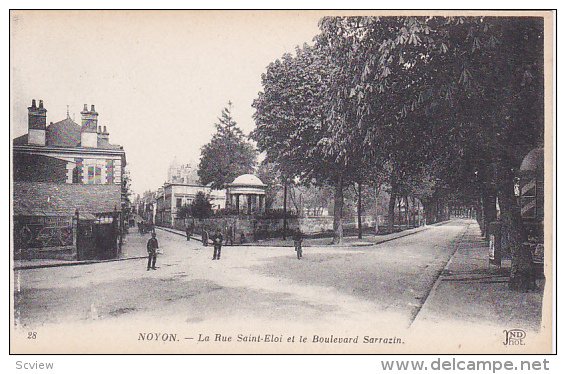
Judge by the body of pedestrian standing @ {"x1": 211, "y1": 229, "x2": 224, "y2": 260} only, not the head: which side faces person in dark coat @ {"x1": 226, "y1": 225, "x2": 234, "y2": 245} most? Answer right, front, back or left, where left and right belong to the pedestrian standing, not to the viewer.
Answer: back

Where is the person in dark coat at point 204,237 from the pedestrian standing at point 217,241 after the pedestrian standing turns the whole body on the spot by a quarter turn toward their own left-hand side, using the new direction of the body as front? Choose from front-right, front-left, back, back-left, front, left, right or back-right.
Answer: left

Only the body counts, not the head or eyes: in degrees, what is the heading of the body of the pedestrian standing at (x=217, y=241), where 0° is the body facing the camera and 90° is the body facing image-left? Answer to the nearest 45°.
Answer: approximately 0°
